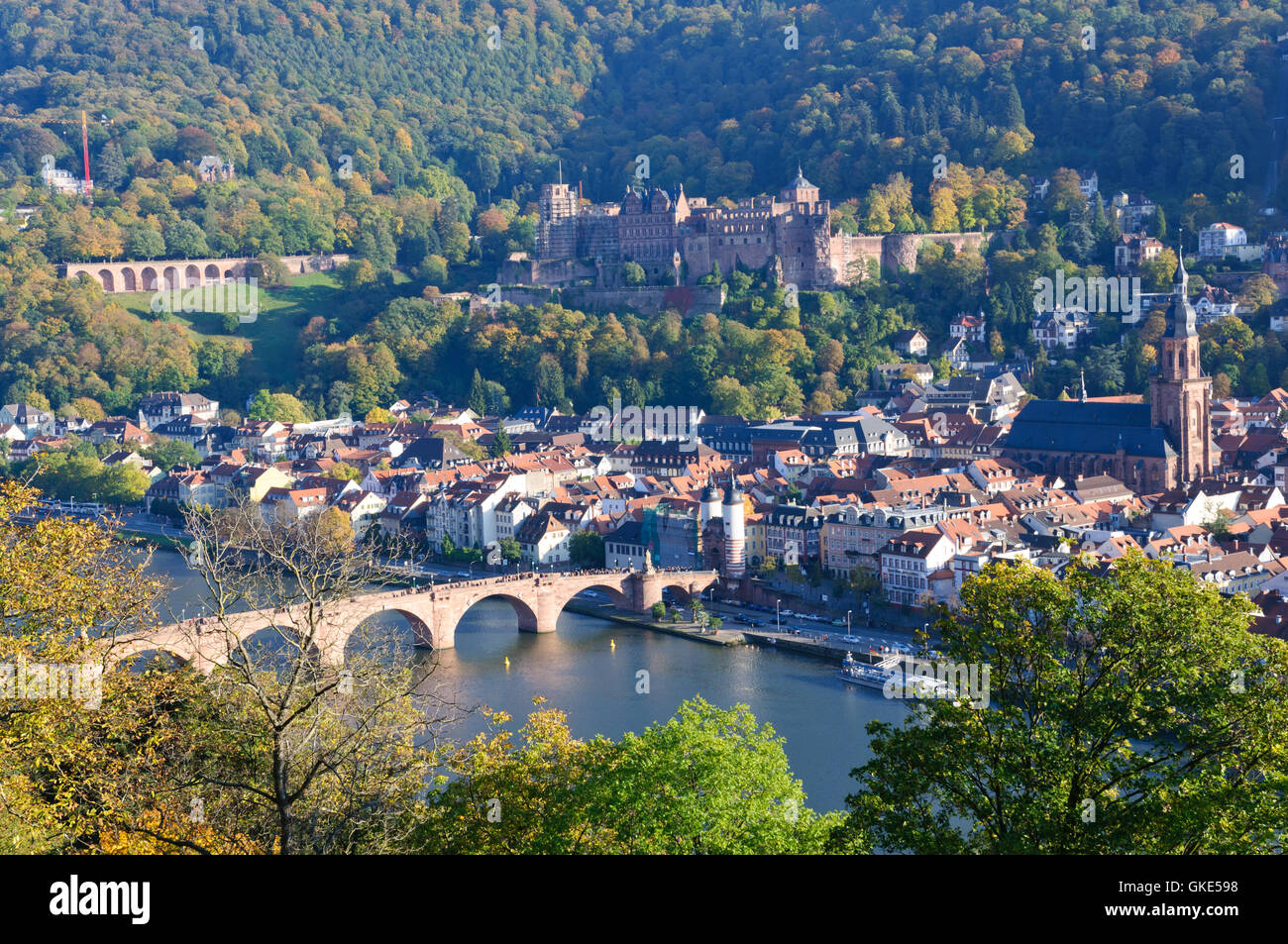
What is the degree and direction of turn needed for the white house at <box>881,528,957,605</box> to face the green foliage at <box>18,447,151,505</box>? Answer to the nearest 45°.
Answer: approximately 90° to its right

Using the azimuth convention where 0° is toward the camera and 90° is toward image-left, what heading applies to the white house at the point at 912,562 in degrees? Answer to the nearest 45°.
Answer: approximately 45°

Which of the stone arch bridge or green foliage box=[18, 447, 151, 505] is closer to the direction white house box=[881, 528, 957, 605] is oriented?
the stone arch bridge

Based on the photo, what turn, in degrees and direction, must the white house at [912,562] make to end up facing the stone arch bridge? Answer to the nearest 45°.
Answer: approximately 45° to its right

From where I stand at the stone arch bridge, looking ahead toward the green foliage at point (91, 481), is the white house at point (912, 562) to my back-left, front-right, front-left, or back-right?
back-right

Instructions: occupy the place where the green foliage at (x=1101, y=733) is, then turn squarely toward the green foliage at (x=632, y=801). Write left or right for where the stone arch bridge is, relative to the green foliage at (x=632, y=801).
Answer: right

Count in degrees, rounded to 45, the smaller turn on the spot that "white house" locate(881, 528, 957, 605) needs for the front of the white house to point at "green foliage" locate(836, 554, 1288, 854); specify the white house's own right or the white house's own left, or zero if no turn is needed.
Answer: approximately 45° to the white house's own left
